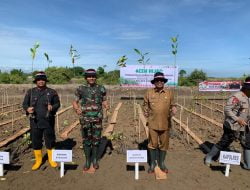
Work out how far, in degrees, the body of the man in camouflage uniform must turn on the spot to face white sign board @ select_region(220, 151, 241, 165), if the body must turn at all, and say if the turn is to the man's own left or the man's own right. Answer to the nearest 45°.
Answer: approximately 90° to the man's own left

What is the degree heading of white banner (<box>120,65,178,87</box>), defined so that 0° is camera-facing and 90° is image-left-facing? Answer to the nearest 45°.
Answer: approximately 0°

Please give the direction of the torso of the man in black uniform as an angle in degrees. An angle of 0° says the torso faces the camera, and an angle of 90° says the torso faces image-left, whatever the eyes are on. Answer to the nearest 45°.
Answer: approximately 0°

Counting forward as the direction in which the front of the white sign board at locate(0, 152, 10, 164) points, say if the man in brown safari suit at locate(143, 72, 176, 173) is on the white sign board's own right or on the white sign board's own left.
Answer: on the white sign board's own left

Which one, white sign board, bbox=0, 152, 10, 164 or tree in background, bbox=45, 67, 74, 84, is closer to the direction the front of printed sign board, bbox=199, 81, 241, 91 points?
the white sign board

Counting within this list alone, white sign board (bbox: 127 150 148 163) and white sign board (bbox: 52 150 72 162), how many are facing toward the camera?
2
